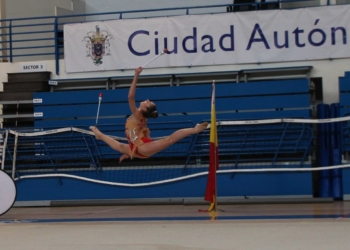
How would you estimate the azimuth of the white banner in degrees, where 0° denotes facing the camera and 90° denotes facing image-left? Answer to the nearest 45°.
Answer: approximately 0°
